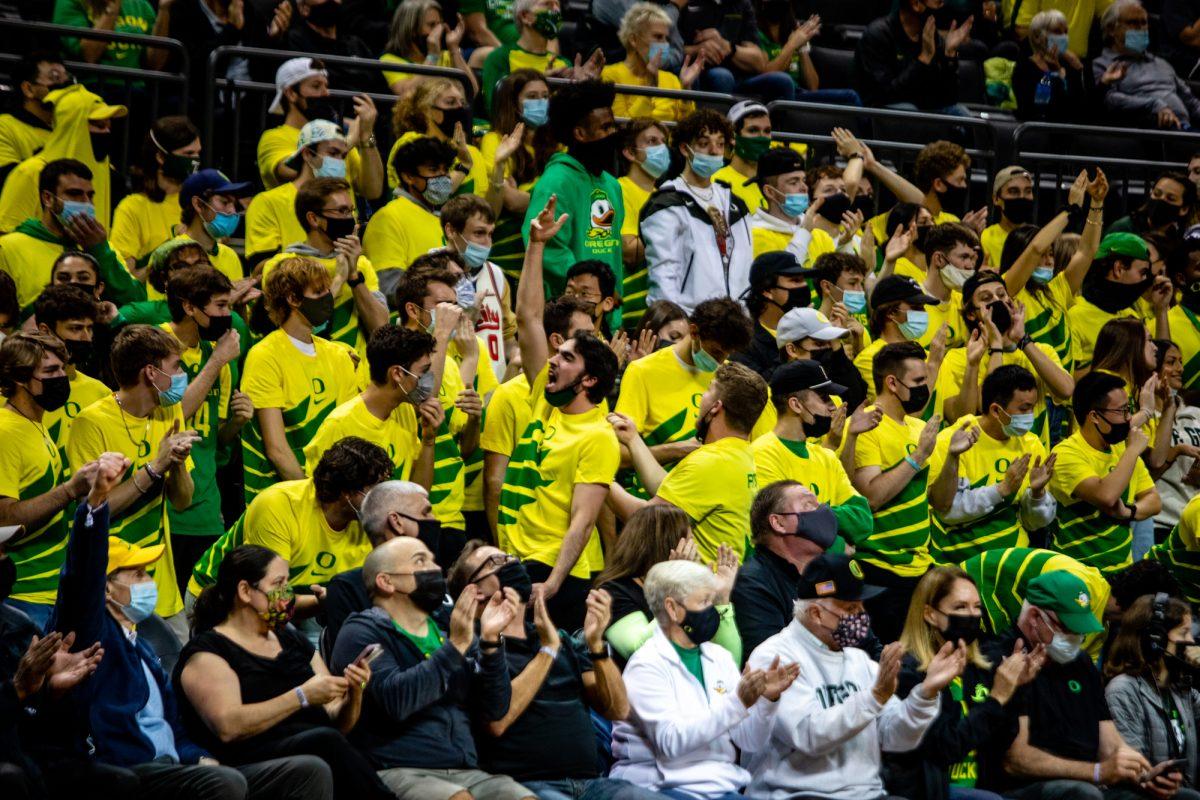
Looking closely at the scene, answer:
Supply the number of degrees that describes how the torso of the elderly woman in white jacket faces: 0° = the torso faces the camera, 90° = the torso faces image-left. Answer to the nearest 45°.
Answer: approximately 315°

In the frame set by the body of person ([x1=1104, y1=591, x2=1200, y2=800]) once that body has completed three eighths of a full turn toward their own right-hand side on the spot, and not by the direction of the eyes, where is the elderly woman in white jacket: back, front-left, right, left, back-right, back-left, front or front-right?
front-left
